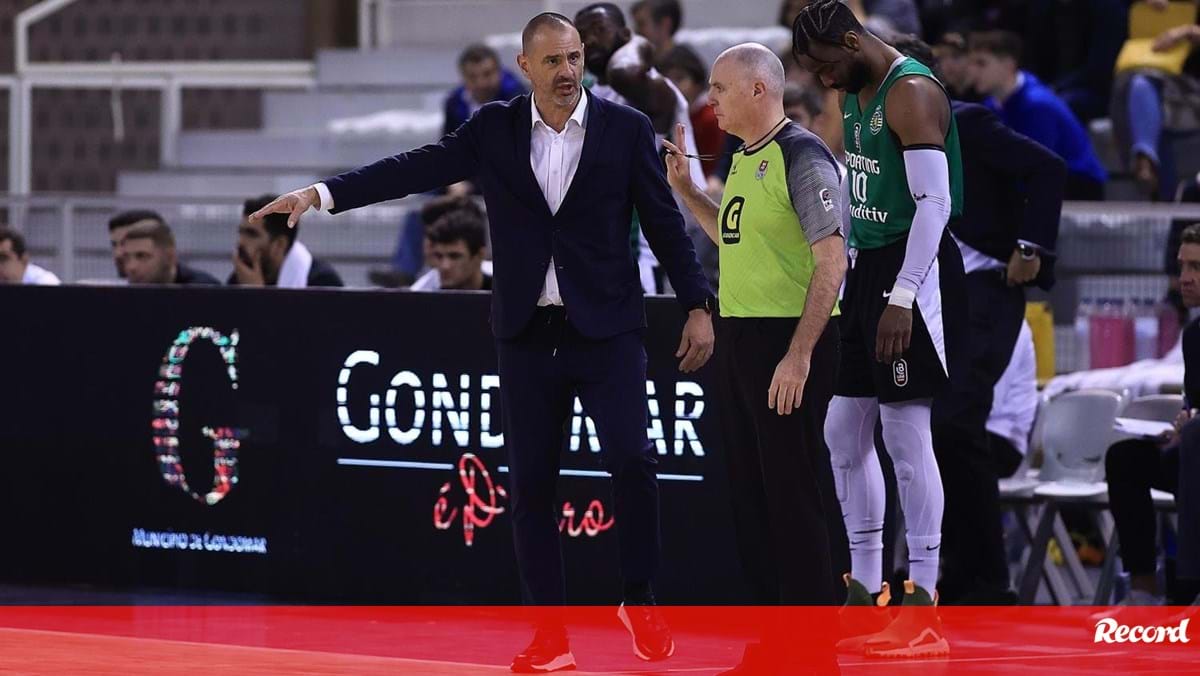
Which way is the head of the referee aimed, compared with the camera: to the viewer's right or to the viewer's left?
to the viewer's left

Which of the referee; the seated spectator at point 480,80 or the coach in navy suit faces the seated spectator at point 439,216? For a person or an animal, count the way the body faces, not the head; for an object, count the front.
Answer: the seated spectator at point 480,80

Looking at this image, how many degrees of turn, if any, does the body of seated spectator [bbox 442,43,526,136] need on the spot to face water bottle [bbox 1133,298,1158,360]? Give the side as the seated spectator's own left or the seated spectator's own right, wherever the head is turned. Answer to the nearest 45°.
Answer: approximately 45° to the seated spectator's own left

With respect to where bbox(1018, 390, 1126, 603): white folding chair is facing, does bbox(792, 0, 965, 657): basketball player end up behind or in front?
in front

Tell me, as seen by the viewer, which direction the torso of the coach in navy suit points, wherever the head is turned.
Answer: toward the camera

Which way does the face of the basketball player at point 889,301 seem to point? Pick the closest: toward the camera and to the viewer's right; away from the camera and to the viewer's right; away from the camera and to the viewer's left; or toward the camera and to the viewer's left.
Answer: toward the camera and to the viewer's left

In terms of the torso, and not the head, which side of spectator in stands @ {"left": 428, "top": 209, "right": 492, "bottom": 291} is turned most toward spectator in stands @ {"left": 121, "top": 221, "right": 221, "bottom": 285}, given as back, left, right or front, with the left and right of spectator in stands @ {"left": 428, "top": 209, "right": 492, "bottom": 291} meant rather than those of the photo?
right

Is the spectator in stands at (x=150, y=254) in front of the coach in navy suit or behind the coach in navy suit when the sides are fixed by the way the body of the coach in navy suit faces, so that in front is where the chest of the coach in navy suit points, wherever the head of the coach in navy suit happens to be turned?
behind

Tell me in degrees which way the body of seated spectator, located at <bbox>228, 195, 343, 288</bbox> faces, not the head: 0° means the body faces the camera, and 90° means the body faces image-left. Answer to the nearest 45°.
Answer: approximately 45°

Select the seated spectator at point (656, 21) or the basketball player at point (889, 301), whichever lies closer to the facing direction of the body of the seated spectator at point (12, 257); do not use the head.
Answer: the basketball player

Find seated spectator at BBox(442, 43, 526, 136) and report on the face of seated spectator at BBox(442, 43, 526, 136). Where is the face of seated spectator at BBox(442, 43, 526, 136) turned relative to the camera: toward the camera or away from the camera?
toward the camera

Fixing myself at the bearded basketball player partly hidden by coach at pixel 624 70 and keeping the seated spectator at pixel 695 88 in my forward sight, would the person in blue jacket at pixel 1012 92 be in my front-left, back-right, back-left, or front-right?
front-right

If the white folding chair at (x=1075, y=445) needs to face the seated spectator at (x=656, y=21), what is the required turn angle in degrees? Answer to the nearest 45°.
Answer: approximately 90° to its right

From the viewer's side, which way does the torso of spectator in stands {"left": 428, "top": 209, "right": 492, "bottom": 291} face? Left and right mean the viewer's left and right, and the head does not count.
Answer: facing the viewer and to the left of the viewer

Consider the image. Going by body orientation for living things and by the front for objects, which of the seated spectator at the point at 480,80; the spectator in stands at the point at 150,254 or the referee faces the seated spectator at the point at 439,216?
the seated spectator at the point at 480,80

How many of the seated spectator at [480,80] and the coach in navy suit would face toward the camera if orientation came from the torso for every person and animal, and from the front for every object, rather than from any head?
2

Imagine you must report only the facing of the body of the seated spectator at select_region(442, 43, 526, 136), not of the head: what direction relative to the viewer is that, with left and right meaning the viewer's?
facing the viewer

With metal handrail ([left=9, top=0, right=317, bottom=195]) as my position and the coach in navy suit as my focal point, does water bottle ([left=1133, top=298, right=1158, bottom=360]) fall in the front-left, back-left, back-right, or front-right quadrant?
front-left
